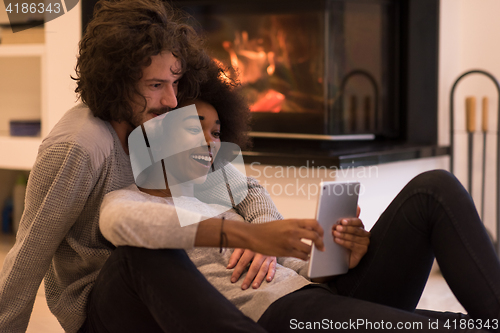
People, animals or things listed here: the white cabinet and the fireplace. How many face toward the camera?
2

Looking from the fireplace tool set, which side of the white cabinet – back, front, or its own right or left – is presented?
left

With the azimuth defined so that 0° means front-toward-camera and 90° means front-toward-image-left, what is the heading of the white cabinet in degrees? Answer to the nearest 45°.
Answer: approximately 0°

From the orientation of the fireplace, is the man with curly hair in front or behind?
in front

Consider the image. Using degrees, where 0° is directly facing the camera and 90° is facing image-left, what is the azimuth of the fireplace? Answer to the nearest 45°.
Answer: approximately 0°
